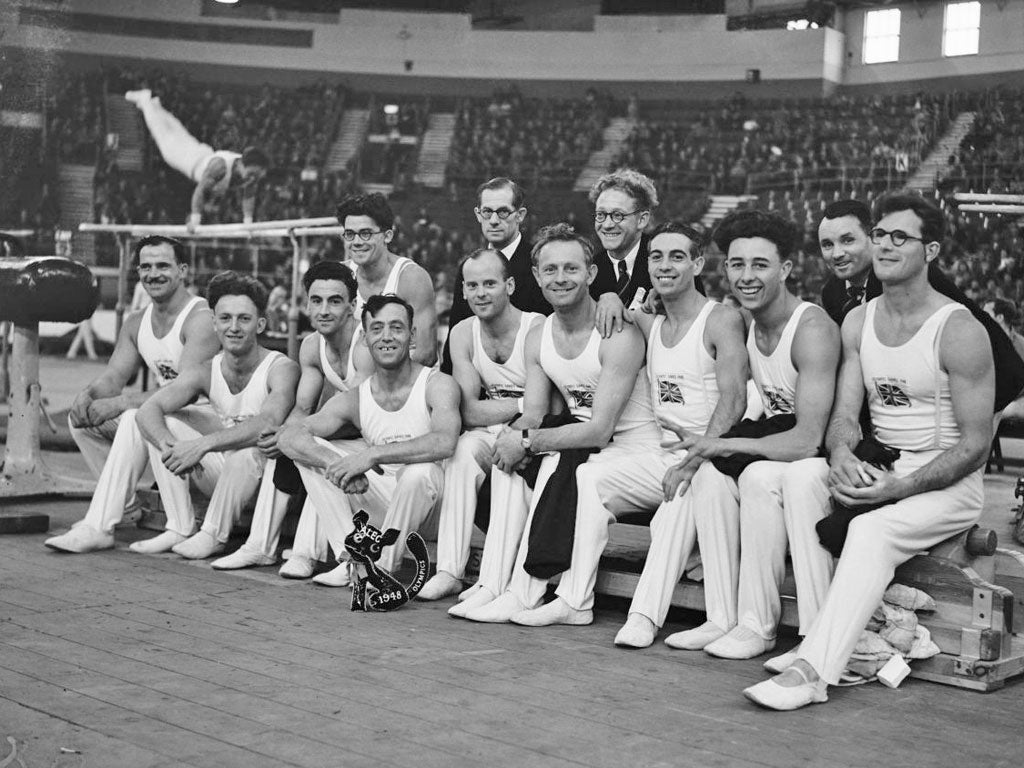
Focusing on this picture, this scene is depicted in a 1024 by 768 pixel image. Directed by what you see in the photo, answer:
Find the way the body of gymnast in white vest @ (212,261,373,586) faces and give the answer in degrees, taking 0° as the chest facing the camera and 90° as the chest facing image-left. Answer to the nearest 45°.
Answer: approximately 45°

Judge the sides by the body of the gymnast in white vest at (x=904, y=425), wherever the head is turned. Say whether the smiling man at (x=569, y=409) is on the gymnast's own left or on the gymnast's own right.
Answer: on the gymnast's own right

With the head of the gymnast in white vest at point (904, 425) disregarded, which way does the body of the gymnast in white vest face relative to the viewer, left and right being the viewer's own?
facing the viewer and to the left of the viewer

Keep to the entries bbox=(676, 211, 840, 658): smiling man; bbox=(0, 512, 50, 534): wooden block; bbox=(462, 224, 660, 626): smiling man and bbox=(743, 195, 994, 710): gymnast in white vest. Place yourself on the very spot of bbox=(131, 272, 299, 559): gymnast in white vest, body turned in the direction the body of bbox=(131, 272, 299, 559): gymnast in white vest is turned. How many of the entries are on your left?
3

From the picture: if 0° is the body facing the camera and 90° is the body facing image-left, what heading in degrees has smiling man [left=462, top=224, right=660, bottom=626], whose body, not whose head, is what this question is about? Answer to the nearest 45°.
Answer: approximately 45°

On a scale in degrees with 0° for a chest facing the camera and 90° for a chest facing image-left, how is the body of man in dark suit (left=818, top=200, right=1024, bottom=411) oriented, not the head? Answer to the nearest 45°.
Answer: approximately 45°

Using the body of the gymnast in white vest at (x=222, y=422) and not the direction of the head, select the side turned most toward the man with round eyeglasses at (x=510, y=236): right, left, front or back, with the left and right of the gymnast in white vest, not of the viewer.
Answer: left

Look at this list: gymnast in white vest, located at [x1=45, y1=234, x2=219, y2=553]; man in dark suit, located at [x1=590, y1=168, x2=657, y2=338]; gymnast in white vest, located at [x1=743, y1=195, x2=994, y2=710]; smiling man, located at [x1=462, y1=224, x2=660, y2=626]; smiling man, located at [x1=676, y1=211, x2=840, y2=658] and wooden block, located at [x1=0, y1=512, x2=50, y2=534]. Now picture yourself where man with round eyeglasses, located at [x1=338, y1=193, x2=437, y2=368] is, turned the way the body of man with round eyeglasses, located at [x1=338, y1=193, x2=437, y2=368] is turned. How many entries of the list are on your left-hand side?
4
